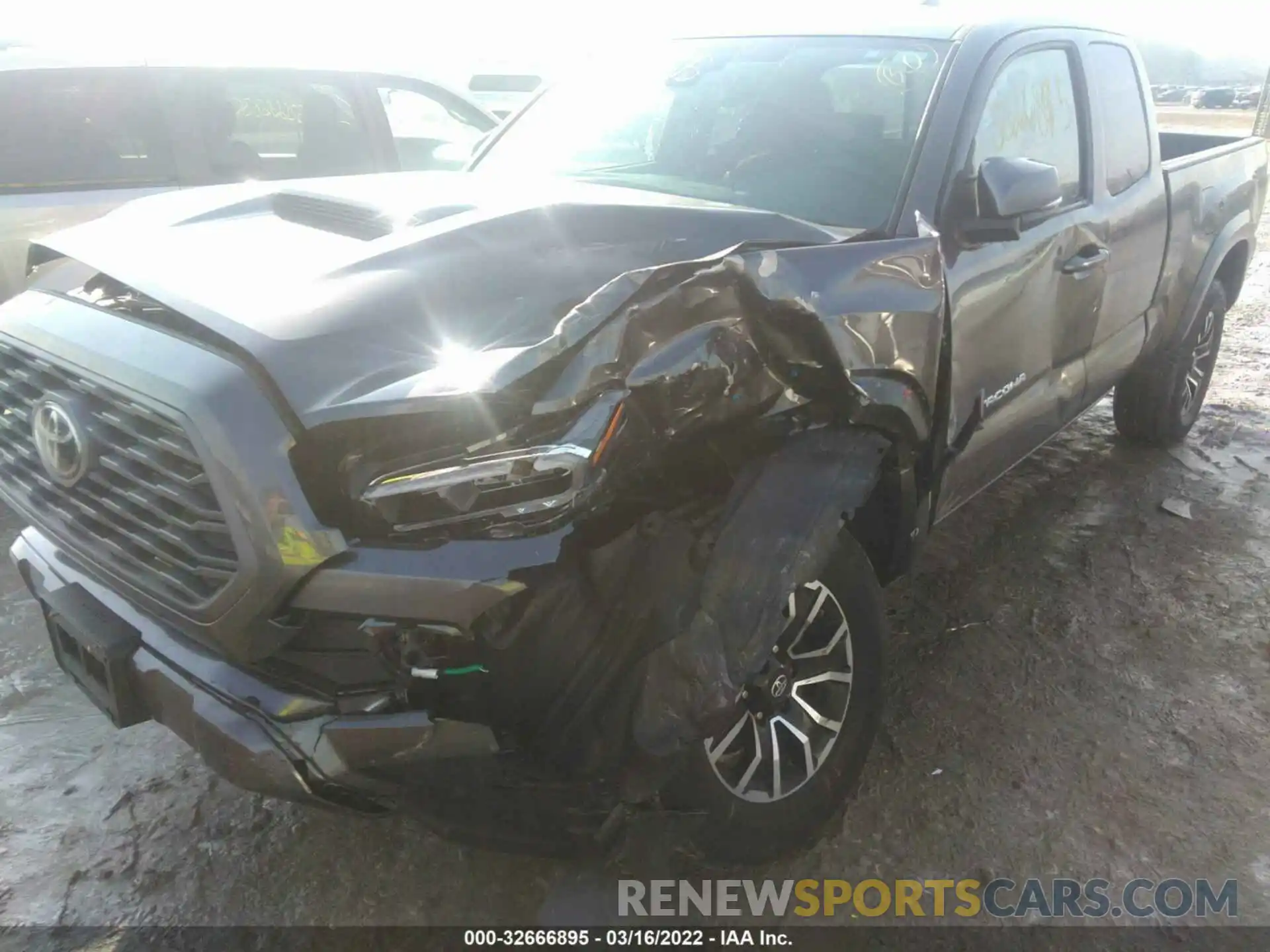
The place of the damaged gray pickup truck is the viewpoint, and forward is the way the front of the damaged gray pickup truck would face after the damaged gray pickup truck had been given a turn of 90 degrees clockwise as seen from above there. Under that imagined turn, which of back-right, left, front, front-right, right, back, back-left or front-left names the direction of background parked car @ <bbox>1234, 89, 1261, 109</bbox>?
right

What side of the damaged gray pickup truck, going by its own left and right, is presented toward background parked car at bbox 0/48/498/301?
right

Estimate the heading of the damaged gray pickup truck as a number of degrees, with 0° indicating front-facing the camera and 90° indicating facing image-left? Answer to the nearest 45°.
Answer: approximately 45°

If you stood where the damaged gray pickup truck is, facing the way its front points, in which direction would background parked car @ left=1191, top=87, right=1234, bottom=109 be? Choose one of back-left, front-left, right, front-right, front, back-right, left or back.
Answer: back
